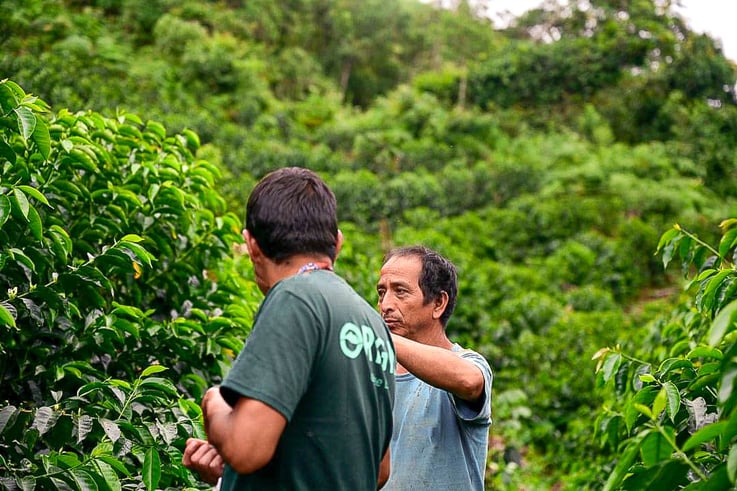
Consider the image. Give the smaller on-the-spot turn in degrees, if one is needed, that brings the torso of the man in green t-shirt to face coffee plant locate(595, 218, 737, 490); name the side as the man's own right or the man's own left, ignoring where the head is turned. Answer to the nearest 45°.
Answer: approximately 90° to the man's own right

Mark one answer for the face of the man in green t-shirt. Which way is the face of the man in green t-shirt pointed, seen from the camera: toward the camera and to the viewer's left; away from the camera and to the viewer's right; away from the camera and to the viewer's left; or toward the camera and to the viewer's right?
away from the camera and to the viewer's left

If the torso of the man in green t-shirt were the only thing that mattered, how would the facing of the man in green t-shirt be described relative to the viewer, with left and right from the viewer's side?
facing away from the viewer and to the left of the viewer

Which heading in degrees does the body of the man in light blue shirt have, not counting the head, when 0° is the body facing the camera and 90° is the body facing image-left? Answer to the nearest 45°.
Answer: approximately 45°

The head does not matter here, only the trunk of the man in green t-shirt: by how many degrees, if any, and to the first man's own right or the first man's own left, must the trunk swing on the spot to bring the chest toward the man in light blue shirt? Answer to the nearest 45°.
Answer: approximately 90° to the first man's own right

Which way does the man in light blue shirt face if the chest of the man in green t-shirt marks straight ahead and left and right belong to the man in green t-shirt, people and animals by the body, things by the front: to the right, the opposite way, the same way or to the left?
to the left

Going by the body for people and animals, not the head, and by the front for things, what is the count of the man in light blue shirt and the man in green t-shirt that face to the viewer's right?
0

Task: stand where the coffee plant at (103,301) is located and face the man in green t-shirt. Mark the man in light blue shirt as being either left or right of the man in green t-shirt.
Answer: left
